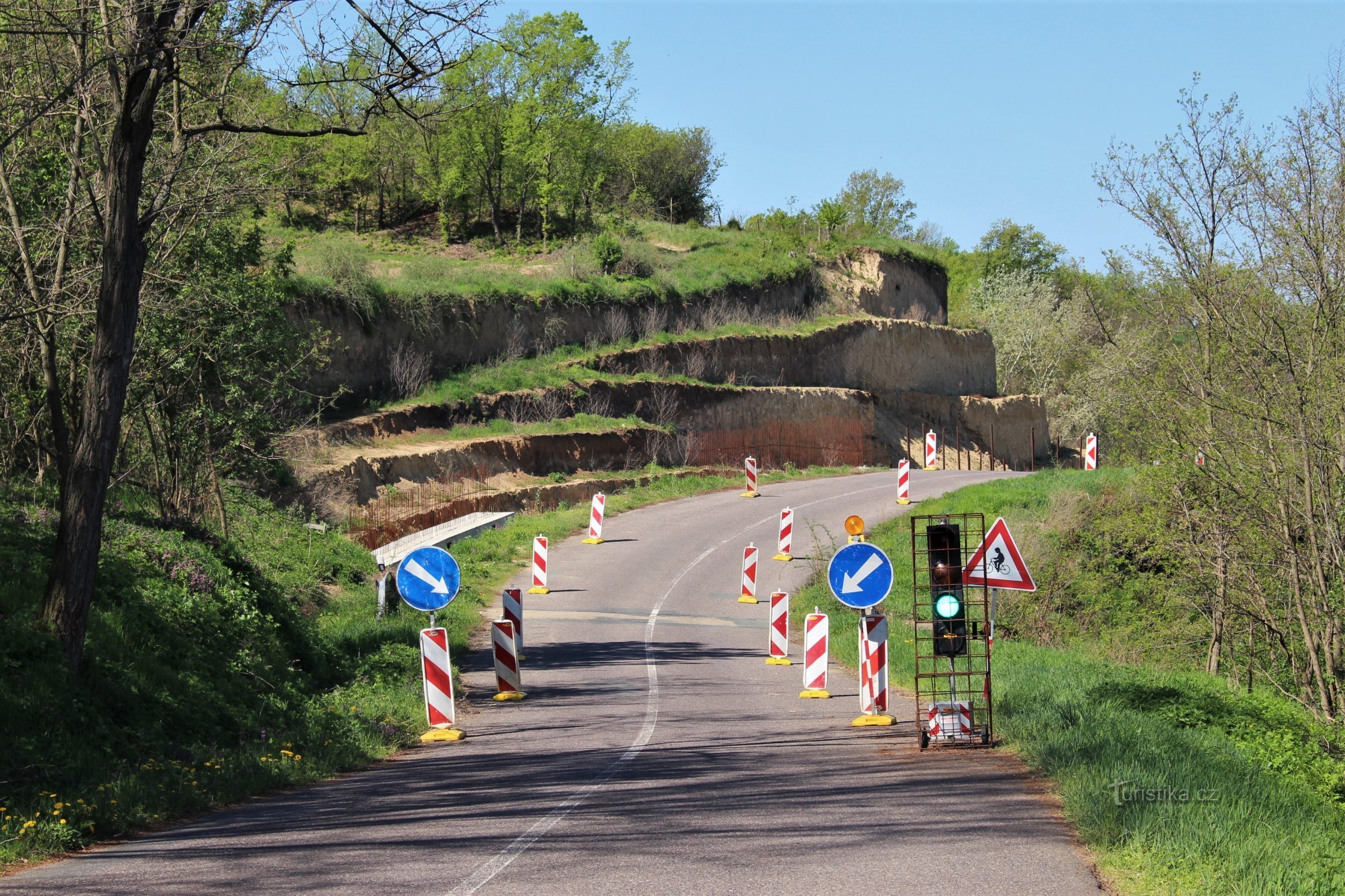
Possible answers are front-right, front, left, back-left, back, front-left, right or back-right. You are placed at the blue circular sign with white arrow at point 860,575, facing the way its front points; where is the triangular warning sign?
left

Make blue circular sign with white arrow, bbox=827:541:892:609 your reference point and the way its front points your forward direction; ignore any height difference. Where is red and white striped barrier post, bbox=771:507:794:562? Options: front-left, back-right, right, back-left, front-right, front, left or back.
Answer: back

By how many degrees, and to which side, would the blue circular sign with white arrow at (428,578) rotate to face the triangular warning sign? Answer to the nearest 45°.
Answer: approximately 90° to its left

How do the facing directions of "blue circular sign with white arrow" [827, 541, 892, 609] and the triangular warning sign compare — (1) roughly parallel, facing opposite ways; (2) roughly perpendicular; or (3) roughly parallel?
roughly parallel

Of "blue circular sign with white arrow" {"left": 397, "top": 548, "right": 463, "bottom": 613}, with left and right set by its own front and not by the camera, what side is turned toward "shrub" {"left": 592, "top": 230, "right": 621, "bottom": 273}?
back

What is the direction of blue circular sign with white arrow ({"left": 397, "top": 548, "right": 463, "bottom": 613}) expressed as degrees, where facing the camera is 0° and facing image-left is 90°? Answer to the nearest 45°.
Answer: approximately 0°

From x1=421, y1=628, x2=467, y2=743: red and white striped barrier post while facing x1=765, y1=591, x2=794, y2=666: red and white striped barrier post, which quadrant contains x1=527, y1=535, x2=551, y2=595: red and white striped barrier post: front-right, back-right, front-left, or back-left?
front-left

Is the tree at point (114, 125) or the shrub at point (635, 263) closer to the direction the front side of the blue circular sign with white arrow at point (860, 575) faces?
the tree

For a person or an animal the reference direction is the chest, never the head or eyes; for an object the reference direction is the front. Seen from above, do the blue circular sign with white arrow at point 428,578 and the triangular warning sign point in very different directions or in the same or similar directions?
same or similar directions

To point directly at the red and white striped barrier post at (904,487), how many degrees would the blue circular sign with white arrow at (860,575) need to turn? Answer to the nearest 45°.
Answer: approximately 180°

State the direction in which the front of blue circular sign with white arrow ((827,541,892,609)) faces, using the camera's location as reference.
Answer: facing the viewer
